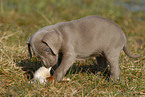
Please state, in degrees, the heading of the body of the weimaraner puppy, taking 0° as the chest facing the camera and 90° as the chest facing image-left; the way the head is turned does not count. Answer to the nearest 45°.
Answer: approximately 90°
